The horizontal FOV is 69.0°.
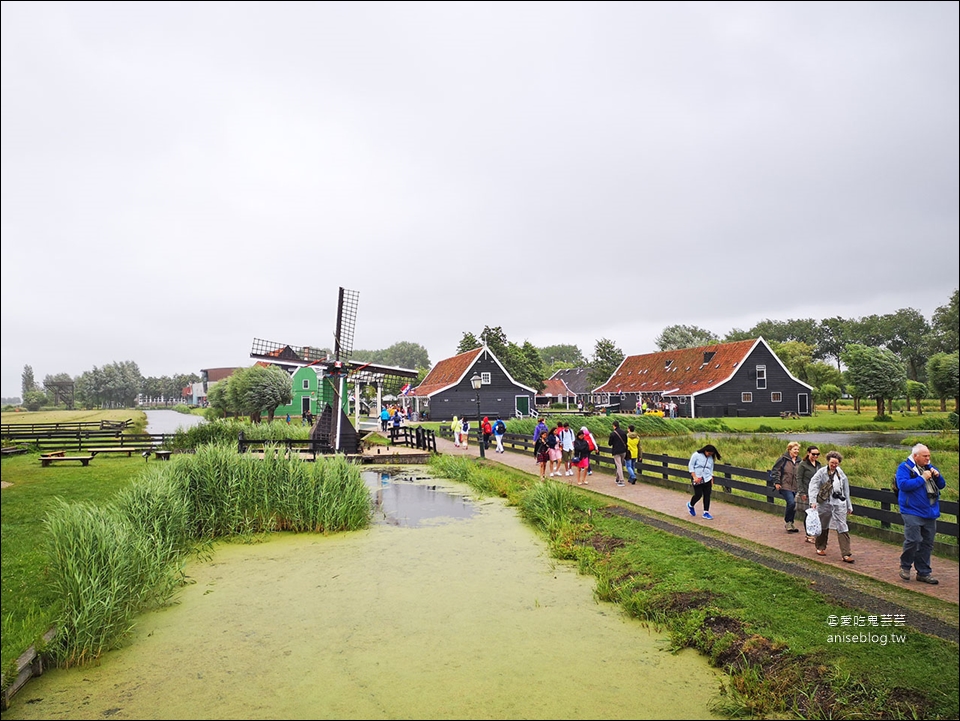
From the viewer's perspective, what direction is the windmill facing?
toward the camera

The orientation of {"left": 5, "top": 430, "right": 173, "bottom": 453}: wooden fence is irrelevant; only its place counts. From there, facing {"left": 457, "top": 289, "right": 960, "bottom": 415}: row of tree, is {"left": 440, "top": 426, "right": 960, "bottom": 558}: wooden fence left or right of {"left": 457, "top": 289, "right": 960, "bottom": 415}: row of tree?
right

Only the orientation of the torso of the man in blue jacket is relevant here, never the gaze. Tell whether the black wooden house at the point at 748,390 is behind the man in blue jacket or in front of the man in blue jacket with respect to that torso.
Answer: behind

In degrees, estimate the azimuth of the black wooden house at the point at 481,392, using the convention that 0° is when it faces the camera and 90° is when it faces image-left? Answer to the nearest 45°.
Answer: approximately 315°

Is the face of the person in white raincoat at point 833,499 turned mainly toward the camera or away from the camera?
toward the camera

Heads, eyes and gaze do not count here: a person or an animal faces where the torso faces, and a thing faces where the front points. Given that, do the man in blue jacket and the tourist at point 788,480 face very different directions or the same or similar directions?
same or similar directions

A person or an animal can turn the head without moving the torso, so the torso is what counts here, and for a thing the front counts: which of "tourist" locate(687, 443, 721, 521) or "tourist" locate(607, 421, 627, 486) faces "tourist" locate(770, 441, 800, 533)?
"tourist" locate(687, 443, 721, 521)

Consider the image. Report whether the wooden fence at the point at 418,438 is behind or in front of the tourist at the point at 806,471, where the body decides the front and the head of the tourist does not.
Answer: behind

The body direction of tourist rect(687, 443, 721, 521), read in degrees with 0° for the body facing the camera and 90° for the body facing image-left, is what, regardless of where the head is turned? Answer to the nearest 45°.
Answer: approximately 315°

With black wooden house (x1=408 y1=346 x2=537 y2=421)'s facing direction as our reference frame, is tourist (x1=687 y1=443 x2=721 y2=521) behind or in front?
in front

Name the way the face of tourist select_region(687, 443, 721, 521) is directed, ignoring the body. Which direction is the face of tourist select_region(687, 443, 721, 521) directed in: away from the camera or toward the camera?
toward the camera

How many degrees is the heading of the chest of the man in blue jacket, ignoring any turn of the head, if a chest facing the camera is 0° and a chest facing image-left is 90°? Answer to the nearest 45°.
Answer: approximately 315°

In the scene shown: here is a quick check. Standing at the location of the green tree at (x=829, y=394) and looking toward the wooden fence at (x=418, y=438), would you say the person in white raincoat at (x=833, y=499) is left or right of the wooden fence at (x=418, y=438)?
left

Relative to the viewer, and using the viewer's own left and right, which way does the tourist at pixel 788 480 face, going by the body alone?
facing the viewer and to the right of the viewer
